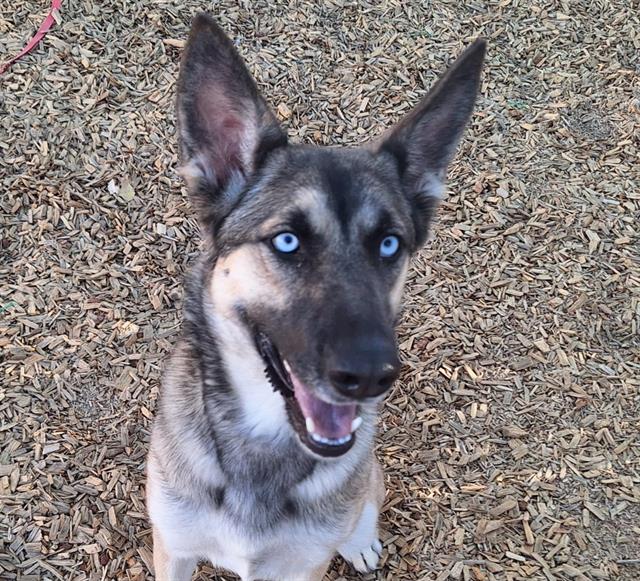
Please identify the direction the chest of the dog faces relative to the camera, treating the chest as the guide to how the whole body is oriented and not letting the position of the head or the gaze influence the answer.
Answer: toward the camera

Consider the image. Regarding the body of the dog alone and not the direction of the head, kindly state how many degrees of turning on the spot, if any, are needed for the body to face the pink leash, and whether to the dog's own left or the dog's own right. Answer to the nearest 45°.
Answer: approximately 135° to the dog's own right
